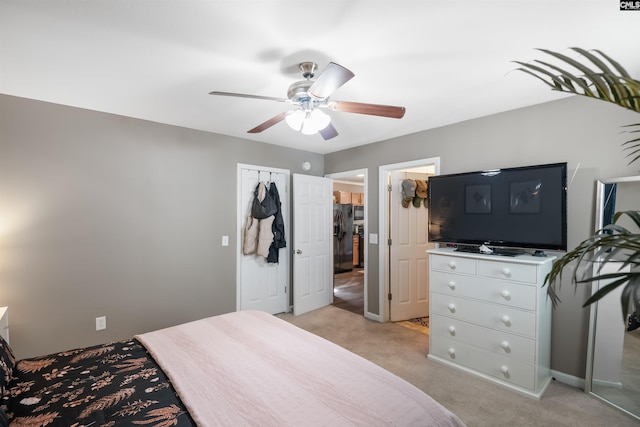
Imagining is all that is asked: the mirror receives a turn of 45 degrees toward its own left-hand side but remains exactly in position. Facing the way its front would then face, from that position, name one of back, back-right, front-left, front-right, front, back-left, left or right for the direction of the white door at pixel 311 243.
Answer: right

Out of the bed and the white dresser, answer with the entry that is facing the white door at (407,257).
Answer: the bed

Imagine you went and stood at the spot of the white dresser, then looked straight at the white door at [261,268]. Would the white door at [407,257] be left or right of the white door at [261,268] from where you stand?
right

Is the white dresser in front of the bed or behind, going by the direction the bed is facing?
in front

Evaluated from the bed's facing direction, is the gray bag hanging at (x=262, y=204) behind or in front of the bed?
in front

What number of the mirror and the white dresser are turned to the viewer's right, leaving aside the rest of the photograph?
0

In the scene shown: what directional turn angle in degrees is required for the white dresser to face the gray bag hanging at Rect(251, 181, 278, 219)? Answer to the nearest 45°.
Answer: approximately 45° to its right

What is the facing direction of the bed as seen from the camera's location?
facing away from the viewer and to the right of the viewer

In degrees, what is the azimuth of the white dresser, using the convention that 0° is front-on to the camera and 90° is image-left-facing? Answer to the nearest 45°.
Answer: approximately 45°

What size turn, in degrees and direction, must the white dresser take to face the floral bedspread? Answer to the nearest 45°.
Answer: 0° — it already faces it

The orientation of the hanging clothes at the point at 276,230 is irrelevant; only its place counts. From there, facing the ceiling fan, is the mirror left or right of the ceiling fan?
left

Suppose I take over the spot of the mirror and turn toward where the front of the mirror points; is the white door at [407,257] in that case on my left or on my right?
on my right

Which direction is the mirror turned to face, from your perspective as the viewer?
facing the viewer and to the left of the viewer
